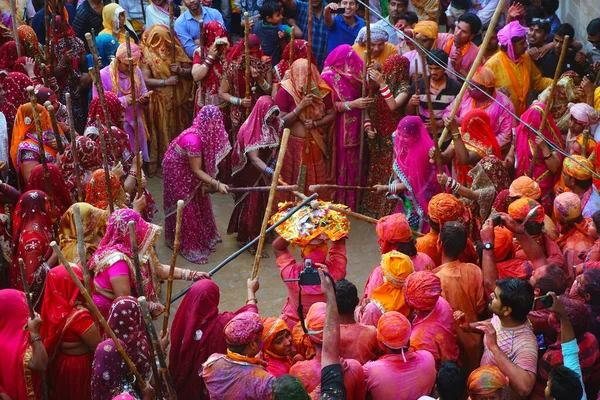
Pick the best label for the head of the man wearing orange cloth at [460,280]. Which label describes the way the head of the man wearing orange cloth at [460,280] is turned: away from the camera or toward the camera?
away from the camera

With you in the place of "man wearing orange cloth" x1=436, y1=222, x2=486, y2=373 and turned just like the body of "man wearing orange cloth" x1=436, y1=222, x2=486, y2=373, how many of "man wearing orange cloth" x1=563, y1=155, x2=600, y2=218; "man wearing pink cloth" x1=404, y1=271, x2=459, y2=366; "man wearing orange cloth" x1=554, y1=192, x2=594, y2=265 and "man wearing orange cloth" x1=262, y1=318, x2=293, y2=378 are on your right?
2

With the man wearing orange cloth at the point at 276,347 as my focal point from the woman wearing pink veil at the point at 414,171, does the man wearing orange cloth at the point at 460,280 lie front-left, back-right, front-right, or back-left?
front-left

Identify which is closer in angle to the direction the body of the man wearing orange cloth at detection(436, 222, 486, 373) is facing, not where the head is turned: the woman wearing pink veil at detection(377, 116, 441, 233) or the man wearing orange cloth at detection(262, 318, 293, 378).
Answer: the woman wearing pink veil

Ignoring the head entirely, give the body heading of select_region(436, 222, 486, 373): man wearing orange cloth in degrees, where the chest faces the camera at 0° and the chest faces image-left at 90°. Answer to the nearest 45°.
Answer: approximately 135°

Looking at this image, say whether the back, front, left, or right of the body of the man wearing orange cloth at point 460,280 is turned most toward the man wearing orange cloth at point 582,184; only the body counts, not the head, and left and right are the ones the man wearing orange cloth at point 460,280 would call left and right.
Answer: right

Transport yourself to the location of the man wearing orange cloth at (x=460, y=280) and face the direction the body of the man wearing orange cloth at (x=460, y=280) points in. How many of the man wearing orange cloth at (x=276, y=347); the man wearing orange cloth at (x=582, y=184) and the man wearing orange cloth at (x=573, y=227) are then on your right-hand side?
2

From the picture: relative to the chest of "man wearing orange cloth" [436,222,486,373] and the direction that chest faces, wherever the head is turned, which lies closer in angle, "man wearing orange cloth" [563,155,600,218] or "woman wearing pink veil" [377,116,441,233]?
the woman wearing pink veil

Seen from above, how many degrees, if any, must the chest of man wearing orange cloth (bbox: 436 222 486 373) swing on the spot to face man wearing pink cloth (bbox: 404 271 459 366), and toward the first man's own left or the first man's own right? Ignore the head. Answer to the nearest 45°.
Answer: approximately 135° to the first man's own left

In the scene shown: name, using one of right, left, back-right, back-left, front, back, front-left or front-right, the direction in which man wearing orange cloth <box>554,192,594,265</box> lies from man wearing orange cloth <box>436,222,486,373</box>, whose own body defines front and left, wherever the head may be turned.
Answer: right

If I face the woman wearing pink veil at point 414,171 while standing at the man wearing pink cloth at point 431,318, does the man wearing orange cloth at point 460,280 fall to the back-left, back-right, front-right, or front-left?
front-right

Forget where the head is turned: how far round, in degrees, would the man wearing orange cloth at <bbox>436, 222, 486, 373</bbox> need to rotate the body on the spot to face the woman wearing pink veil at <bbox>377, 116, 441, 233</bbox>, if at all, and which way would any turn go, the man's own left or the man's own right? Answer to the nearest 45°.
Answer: approximately 45° to the man's own right

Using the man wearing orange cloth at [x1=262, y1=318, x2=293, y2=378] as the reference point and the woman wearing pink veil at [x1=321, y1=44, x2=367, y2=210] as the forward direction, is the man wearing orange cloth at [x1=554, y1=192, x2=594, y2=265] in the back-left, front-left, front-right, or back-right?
front-right

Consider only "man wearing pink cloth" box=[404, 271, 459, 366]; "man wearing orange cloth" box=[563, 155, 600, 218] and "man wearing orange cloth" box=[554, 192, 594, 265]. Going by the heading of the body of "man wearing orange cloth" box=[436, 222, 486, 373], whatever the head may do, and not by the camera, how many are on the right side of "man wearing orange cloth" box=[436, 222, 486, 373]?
2

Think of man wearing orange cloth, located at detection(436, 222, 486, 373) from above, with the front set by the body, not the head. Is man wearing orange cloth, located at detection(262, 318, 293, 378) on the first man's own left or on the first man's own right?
on the first man's own left
